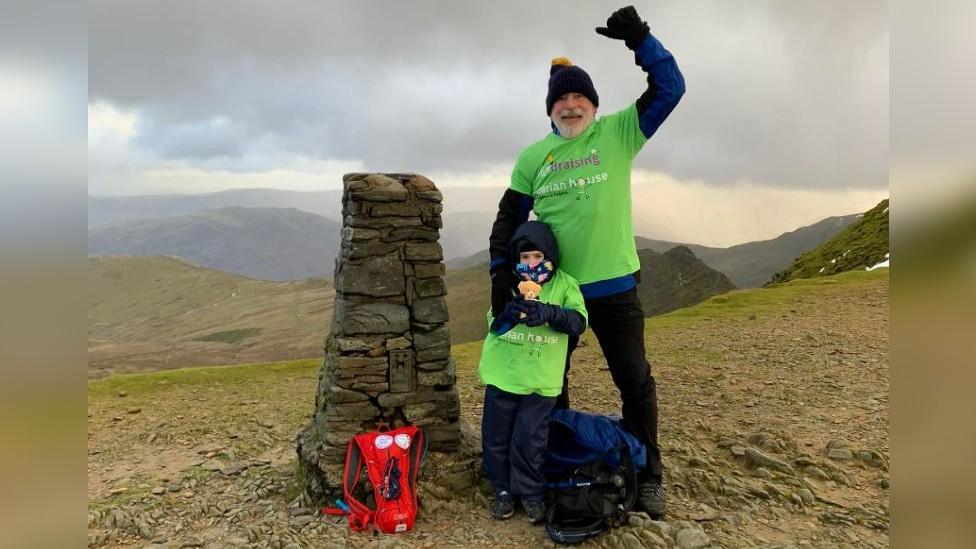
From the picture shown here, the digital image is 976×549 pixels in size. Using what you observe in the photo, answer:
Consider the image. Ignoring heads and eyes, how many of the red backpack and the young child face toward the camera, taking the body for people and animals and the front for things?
2

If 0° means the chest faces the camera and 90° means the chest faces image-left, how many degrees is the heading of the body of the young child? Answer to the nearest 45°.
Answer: approximately 0°

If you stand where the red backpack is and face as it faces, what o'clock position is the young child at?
The young child is roughly at 10 o'clock from the red backpack.

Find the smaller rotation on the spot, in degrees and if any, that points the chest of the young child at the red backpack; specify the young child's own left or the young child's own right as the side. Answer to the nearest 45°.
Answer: approximately 90° to the young child's own right

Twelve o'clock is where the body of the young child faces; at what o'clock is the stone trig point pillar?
The stone trig point pillar is roughly at 4 o'clock from the young child.
